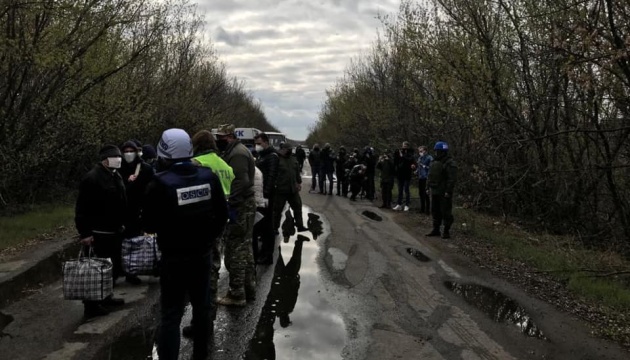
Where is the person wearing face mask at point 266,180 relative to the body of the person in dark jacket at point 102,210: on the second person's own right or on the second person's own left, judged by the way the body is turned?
on the second person's own left

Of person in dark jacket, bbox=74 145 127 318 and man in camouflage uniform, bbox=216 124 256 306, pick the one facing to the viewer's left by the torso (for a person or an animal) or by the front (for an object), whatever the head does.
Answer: the man in camouflage uniform

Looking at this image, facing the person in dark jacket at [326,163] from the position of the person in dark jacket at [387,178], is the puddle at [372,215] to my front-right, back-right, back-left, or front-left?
back-left

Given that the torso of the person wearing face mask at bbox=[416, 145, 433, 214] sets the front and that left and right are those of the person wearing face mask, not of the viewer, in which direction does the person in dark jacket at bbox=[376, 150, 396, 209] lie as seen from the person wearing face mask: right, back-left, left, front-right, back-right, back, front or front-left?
right

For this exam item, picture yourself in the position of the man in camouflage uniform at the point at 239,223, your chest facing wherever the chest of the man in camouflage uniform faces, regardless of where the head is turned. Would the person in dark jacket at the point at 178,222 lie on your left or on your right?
on your left

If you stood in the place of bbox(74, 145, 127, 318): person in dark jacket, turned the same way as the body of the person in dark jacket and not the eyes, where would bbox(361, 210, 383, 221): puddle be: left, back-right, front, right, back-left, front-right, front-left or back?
left

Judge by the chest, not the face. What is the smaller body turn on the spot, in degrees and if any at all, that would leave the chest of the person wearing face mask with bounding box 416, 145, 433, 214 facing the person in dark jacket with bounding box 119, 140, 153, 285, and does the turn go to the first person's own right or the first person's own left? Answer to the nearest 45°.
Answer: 0° — they already face them

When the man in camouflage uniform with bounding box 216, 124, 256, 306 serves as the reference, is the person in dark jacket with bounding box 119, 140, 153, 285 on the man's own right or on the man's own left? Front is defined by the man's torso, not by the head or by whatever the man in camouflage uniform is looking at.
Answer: on the man's own right

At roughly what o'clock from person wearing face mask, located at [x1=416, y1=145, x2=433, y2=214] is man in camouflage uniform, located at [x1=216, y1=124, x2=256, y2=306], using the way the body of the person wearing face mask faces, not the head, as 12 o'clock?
The man in camouflage uniform is roughly at 11 o'clock from the person wearing face mask.

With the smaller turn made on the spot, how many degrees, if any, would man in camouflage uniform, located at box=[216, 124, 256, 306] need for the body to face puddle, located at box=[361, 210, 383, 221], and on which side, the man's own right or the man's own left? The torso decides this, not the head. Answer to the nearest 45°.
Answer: approximately 135° to the man's own right

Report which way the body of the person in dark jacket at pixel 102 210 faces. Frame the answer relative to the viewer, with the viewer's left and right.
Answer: facing the viewer and to the right of the viewer

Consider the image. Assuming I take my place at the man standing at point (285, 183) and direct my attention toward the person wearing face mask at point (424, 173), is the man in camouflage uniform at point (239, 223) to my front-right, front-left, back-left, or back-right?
back-right

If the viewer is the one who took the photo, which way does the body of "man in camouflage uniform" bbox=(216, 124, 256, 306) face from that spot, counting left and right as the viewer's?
facing to the left of the viewer

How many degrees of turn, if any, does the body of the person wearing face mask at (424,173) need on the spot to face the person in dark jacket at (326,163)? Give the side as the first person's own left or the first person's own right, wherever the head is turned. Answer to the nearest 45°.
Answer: approximately 90° to the first person's own right

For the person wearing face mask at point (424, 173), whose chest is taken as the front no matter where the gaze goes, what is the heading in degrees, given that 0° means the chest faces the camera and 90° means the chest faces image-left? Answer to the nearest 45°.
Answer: approximately 45°
